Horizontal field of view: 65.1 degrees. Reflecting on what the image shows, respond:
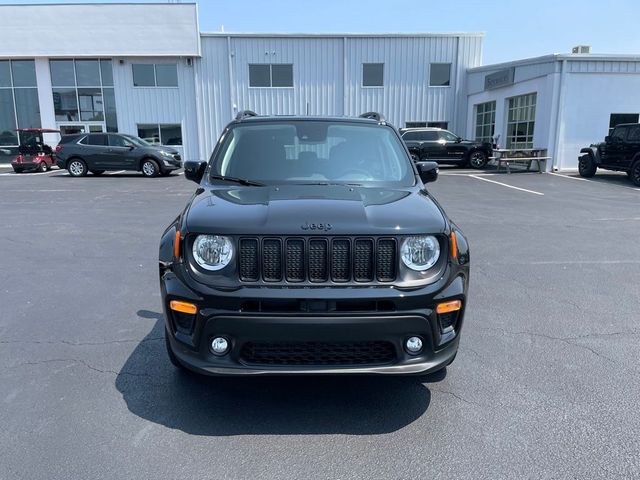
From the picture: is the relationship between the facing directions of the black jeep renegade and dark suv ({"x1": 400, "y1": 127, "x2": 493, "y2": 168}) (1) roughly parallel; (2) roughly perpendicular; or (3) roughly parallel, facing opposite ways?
roughly perpendicular

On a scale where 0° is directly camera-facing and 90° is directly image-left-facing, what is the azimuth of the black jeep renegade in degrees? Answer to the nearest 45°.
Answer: approximately 0°

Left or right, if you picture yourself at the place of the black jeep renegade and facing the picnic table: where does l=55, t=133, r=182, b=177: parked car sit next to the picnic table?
left

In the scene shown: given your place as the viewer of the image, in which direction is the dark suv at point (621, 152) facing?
facing away from the viewer and to the left of the viewer

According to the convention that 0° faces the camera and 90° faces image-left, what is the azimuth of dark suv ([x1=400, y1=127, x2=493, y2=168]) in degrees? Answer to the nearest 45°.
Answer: approximately 270°

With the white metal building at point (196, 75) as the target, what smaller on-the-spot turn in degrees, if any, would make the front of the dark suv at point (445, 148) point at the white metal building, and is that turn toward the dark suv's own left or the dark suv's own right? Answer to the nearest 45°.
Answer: approximately 180°

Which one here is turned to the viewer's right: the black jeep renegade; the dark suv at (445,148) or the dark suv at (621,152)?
the dark suv at (445,148)

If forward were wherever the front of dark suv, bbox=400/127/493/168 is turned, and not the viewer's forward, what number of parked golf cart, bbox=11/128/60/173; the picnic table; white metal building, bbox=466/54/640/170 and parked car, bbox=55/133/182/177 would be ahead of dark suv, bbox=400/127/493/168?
2
